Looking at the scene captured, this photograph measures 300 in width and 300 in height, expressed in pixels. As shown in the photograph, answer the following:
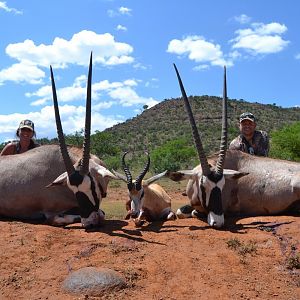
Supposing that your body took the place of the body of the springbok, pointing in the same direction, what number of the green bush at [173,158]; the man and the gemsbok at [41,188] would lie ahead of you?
1

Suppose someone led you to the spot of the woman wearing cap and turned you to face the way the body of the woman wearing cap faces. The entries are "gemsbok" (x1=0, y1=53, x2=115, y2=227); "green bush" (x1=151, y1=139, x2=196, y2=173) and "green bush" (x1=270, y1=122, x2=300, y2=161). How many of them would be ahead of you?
1

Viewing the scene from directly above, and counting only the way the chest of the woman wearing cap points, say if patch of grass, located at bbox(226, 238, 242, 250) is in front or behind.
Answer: in front

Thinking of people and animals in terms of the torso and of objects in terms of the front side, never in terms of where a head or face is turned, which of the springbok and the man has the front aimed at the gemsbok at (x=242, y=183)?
the man

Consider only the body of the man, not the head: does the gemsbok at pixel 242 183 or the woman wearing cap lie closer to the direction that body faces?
the gemsbok

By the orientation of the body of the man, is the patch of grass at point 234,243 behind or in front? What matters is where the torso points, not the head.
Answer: in front

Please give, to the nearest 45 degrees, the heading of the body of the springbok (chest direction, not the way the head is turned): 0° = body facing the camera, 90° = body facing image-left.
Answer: approximately 45°

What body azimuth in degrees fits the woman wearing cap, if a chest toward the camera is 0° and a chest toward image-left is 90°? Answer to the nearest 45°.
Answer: approximately 0°

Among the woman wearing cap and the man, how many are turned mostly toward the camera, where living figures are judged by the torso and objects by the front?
2
